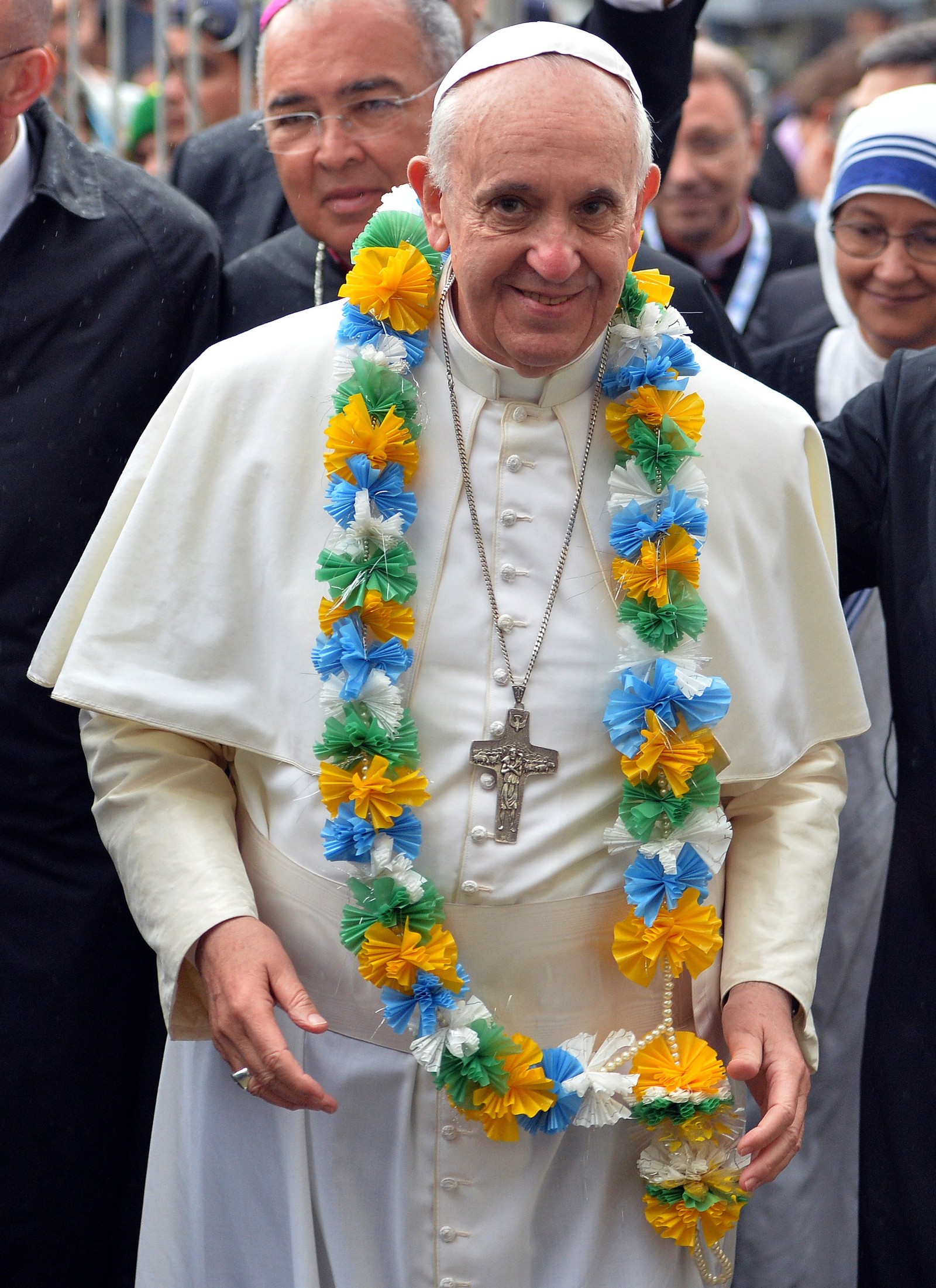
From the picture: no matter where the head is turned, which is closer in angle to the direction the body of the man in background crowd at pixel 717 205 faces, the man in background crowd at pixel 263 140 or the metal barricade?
the man in background crowd

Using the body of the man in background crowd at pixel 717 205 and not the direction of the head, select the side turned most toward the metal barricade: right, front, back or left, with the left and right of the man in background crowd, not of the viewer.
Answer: right

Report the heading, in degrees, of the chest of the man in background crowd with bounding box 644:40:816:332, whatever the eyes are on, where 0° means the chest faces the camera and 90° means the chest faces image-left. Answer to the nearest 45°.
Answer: approximately 0°

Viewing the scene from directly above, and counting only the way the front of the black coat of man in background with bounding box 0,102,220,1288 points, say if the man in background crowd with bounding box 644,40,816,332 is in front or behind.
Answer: behind

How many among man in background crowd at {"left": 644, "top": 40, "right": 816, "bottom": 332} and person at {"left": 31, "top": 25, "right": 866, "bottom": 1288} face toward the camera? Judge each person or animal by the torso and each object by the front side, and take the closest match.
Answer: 2

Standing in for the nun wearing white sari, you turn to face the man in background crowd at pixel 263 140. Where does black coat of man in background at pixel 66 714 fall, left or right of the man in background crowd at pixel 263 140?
left

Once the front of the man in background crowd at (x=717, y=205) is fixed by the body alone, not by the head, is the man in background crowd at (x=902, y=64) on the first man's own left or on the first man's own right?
on the first man's own left

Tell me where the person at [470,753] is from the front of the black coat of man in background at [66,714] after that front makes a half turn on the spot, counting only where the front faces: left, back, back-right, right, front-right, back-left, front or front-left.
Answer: right
